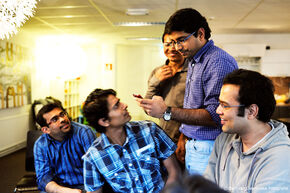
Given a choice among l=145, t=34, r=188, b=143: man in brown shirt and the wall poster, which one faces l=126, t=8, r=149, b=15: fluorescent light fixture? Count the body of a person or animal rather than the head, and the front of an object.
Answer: the wall poster

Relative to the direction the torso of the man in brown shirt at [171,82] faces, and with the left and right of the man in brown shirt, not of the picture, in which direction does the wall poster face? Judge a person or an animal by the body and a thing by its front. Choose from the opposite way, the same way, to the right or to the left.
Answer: to the left

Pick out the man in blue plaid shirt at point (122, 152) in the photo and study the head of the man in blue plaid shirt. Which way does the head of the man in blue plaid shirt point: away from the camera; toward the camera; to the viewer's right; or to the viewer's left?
to the viewer's right

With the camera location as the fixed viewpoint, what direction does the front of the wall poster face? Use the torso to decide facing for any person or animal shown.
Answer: facing the viewer and to the right of the viewer

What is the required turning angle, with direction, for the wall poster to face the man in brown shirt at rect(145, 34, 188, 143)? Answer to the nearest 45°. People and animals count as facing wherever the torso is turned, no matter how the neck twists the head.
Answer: approximately 45° to its right

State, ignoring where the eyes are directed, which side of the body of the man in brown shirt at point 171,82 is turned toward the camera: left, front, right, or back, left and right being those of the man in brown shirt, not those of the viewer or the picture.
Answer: front

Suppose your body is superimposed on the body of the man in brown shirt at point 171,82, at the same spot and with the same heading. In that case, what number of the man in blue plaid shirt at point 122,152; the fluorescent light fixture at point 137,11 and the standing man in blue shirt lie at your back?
1

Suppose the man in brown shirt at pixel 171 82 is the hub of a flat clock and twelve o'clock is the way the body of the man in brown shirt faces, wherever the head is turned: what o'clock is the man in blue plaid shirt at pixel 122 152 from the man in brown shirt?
The man in blue plaid shirt is roughly at 1 o'clock from the man in brown shirt.

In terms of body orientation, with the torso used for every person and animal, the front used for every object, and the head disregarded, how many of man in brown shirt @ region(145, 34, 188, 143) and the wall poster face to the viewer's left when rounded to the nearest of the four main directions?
0

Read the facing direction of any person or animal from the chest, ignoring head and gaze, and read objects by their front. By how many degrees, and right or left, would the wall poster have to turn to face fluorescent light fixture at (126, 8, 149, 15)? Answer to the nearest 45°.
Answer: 0° — it already faces it

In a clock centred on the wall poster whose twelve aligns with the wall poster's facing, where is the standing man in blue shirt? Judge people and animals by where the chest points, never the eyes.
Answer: The standing man in blue shirt is roughly at 1 o'clock from the wall poster.
